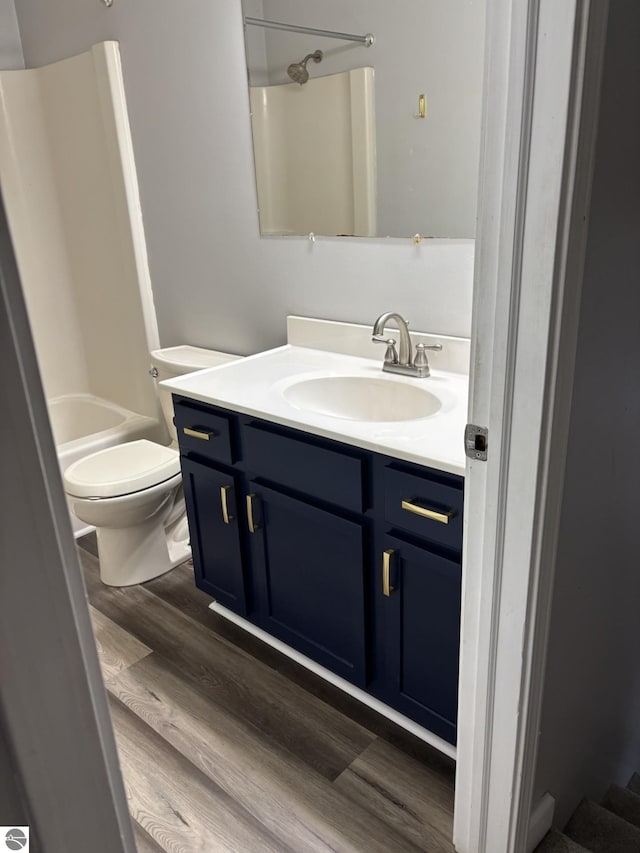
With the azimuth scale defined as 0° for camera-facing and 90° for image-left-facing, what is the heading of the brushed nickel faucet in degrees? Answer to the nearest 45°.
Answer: approximately 45°

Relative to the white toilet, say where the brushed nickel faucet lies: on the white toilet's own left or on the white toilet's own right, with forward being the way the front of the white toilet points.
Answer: on the white toilet's own left

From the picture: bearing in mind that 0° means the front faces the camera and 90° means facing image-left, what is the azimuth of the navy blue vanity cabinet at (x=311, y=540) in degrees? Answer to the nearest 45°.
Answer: approximately 45°

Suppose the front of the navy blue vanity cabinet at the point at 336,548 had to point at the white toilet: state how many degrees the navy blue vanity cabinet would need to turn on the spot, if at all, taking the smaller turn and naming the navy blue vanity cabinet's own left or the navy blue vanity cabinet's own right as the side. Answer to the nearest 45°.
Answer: approximately 90° to the navy blue vanity cabinet's own right
